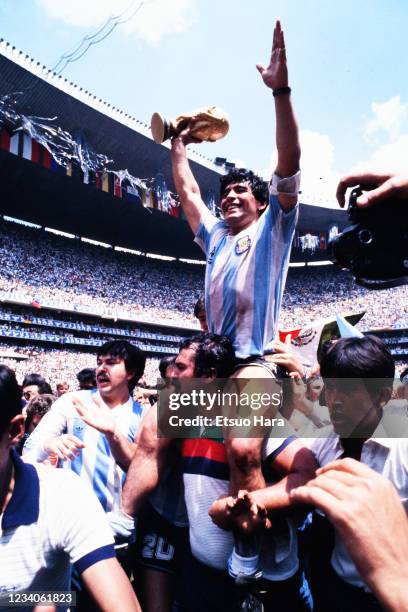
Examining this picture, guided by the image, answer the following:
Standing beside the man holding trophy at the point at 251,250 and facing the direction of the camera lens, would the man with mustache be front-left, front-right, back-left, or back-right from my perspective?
back-right

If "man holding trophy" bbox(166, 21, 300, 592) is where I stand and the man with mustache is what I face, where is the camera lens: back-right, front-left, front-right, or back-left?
back-left

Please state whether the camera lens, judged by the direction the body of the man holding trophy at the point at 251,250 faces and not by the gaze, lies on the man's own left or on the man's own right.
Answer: on the man's own left

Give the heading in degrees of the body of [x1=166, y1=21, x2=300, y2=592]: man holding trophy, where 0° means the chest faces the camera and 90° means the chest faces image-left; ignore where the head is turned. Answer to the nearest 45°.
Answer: approximately 45°

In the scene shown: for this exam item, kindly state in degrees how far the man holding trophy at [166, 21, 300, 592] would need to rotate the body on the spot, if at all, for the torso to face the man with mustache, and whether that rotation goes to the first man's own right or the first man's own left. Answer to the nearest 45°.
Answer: approximately 90° to the first man's own right
